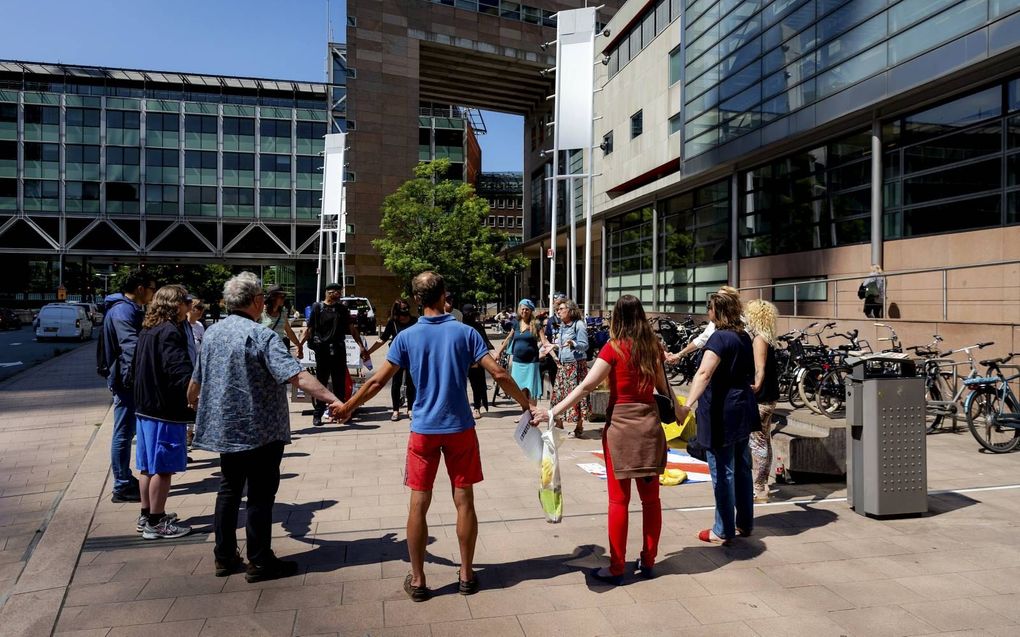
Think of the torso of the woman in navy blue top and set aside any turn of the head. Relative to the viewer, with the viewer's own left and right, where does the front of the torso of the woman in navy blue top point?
facing away from the viewer and to the left of the viewer

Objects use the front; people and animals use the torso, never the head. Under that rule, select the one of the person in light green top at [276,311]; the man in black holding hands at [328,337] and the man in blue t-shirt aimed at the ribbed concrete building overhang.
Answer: the man in blue t-shirt

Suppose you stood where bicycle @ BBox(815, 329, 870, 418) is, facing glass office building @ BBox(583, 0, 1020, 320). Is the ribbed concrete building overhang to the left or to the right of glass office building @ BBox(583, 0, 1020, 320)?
left

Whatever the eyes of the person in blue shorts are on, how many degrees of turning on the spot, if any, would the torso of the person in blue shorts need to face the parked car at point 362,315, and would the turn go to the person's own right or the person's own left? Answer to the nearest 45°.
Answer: approximately 45° to the person's own left

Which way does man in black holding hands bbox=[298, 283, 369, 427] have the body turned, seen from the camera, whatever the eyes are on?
toward the camera

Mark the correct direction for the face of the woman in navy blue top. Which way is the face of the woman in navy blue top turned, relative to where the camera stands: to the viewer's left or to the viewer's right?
to the viewer's left

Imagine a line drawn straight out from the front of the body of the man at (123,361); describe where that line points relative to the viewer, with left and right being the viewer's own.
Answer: facing to the right of the viewer

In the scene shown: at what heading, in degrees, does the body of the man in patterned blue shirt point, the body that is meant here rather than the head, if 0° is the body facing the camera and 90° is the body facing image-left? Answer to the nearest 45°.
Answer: approximately 225°

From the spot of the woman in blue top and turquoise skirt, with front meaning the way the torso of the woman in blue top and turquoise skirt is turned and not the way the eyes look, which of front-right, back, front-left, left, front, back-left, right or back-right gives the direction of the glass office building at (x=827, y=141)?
back-left

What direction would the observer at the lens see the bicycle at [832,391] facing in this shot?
facing the viewer and to the left of the viewer

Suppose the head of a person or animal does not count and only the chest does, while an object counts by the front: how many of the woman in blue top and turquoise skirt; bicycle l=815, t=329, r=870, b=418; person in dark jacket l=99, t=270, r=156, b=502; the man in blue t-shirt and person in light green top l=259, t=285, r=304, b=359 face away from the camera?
1

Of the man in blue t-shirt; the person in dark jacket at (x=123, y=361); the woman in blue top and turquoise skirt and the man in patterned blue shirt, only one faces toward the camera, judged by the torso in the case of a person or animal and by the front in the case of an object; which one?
the woman in blue top and turquoise skirt

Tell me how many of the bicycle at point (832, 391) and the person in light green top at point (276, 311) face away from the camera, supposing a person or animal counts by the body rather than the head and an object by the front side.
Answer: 0

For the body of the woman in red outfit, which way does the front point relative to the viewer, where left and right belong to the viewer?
facing away from the viewer and to the left of the viewer

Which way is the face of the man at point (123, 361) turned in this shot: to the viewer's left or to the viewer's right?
to the viewer's right

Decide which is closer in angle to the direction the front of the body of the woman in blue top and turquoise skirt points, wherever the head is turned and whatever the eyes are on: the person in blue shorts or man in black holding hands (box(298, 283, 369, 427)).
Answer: the person in blue shorts

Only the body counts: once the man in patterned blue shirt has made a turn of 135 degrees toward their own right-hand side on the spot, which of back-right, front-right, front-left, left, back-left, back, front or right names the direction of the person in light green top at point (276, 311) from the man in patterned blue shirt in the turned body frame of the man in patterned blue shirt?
back

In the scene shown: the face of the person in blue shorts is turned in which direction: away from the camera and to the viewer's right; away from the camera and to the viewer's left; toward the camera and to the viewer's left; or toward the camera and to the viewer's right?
away from the camera and to the viewer's right
